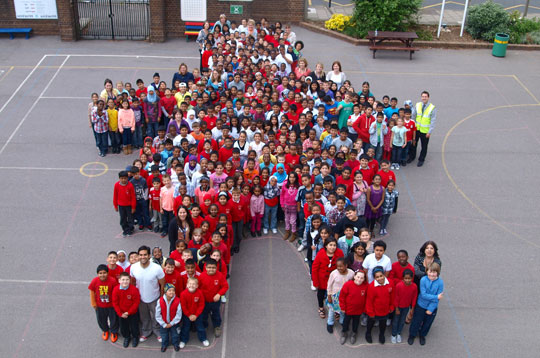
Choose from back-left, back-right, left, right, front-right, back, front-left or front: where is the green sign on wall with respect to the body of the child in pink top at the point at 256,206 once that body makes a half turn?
front

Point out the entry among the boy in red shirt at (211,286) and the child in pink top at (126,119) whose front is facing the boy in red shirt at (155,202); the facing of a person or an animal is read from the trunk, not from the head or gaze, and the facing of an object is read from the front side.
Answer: the child in pink top

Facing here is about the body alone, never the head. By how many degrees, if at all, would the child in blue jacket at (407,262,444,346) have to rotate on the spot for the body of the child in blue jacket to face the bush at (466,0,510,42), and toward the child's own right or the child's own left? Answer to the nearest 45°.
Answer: approximately 180°

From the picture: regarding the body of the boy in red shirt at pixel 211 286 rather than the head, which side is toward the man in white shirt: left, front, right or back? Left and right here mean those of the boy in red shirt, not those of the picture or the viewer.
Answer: right

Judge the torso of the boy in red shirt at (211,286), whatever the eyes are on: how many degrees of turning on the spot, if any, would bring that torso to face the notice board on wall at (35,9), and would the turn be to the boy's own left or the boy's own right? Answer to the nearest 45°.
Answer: approximately 135° to the boy's own right

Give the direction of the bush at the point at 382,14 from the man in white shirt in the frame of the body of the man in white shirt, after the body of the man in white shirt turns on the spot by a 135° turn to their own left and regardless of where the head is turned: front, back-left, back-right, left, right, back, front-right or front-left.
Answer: front

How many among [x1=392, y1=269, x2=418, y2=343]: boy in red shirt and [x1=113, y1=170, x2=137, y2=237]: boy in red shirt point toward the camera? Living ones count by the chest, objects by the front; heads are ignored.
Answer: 2
